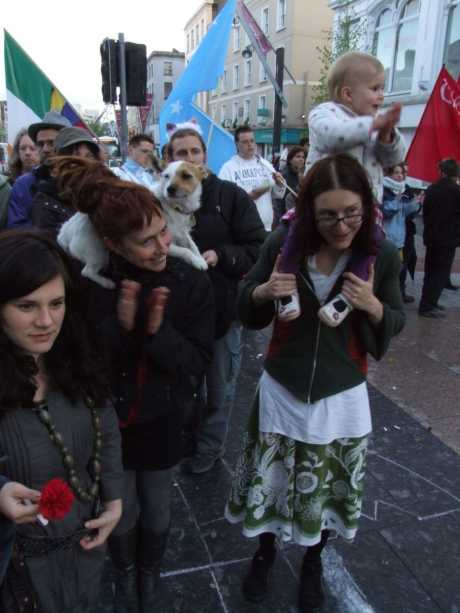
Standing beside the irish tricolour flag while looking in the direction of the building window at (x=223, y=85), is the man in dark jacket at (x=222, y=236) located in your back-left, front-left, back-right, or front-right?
back-right

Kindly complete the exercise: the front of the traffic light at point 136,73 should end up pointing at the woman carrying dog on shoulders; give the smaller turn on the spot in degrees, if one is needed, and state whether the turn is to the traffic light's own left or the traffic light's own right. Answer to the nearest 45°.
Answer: approximately 180°

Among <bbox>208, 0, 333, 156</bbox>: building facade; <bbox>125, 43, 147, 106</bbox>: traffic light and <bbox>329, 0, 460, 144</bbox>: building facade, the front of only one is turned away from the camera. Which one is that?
the traffic light

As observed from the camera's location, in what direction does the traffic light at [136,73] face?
facing away from the viewer

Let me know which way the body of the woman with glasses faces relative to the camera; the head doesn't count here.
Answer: toward the camera

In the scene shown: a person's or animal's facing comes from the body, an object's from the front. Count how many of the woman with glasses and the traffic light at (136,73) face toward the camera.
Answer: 1

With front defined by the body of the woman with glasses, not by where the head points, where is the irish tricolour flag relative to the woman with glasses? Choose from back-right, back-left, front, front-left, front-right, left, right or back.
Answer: back-right

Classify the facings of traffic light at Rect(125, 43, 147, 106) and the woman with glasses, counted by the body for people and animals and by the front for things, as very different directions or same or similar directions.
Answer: very different directions

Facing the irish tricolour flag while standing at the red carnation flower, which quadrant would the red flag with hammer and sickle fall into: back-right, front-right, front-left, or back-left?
front-right

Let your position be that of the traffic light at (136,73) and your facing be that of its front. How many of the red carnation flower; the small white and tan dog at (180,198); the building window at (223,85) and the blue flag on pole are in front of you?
1

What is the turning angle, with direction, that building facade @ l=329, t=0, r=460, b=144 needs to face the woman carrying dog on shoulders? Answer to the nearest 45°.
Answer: approximately 45° to its left

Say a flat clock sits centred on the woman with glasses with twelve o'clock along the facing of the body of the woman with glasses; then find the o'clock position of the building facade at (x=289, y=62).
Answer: The building facade is roughly at 6 o'clock from the woman with glasses.

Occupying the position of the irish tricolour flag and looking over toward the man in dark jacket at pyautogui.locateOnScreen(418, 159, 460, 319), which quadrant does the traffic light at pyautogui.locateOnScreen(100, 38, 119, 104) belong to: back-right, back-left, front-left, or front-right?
front-left
